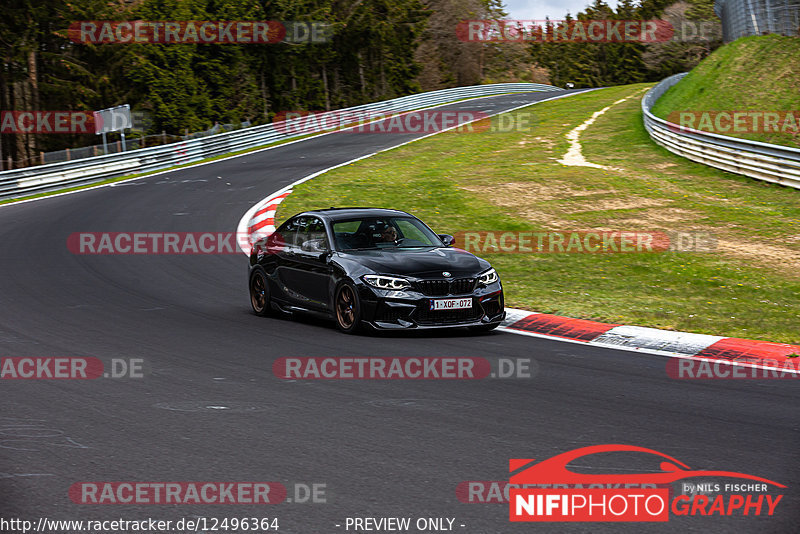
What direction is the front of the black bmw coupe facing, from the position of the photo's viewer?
facing the viewer and to the right of the viewer

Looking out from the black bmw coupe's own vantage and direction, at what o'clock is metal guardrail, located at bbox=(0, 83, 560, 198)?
The metal guardrail is roughly at 7 o'clock from the black bmw coupe.

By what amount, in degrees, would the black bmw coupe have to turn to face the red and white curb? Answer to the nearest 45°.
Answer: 0° — it already faces it

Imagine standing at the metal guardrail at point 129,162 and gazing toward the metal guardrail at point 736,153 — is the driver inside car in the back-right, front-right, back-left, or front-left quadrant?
front-right

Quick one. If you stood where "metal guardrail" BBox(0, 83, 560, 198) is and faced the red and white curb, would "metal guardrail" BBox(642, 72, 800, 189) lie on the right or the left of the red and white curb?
left

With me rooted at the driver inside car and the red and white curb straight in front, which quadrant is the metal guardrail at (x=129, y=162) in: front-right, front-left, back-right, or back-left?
back-left

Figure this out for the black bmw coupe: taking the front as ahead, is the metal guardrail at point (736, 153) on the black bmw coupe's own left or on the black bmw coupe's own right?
on the black bmw coupe's own left
